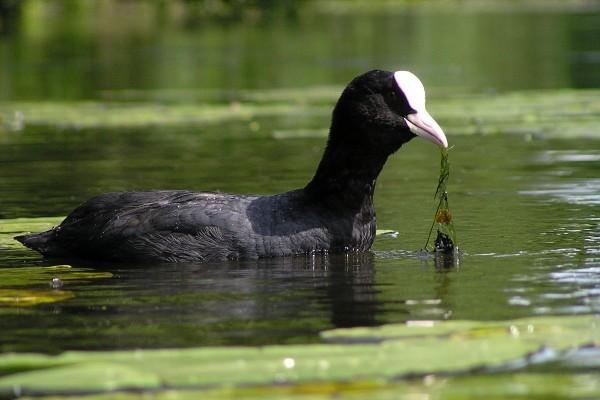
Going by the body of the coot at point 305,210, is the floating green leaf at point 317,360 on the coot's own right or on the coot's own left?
on the coot's own right

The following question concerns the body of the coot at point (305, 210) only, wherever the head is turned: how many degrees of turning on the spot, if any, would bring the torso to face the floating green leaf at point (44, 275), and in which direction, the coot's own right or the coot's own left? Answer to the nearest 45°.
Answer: approximately 180°

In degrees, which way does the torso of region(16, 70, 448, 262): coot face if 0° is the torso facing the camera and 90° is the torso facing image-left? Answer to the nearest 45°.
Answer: approximately 270°

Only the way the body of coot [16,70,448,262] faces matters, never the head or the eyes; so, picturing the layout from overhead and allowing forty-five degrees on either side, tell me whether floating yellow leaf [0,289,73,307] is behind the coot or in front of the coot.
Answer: behind

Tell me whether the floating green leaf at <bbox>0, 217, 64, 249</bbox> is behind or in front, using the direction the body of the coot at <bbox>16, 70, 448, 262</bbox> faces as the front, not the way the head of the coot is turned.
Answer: behind
